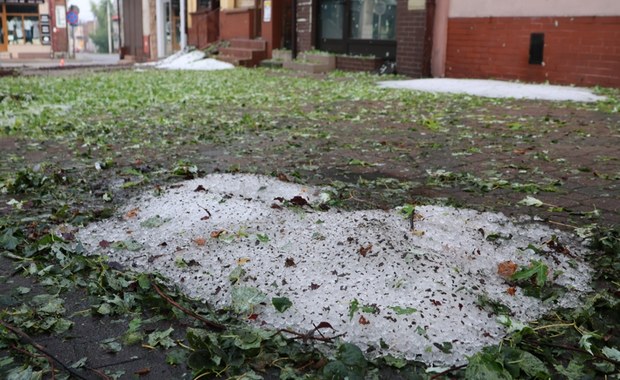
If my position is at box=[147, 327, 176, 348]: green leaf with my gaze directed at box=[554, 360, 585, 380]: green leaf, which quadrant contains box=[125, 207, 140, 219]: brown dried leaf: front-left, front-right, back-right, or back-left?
back-left

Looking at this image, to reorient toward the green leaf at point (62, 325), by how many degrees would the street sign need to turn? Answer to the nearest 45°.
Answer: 0° — it already faces it

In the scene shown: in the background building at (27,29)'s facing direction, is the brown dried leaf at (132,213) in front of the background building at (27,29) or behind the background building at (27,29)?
in front

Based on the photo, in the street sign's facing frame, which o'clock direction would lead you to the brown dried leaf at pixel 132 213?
The brown dried leaf is roughly at 12 o'clock from the street sign.

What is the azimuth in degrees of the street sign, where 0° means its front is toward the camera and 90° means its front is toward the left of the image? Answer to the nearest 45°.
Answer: approximately 0°

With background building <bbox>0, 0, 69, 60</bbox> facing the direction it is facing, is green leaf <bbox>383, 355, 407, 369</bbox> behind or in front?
in front

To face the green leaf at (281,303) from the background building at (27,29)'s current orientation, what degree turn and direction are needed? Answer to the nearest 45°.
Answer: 0° — it already faces it

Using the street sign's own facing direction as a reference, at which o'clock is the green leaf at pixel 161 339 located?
The green leaf is roughly at 12 o'clock from the street sign.
